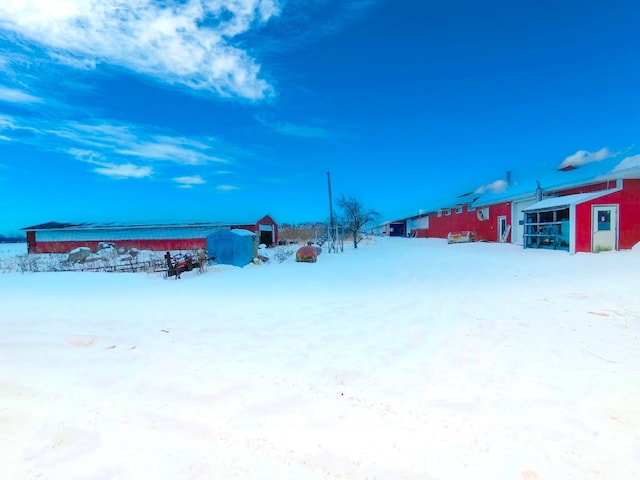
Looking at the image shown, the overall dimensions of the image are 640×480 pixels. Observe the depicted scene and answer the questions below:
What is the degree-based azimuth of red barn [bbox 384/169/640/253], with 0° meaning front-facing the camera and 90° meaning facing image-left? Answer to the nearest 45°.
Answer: approximately 45°

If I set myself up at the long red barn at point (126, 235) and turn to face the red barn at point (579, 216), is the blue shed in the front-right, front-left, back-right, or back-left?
front-right

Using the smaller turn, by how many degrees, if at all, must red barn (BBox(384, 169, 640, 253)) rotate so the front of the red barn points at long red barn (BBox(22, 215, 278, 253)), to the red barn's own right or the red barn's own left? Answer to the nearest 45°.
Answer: approximately 45° to the red barn's own right

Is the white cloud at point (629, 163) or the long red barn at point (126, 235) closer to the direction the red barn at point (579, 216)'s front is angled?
the long red barn

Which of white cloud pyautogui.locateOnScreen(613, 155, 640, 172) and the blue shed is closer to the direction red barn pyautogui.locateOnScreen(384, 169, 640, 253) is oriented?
the blue shed

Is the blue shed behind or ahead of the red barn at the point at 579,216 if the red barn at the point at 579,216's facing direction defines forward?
ahead
